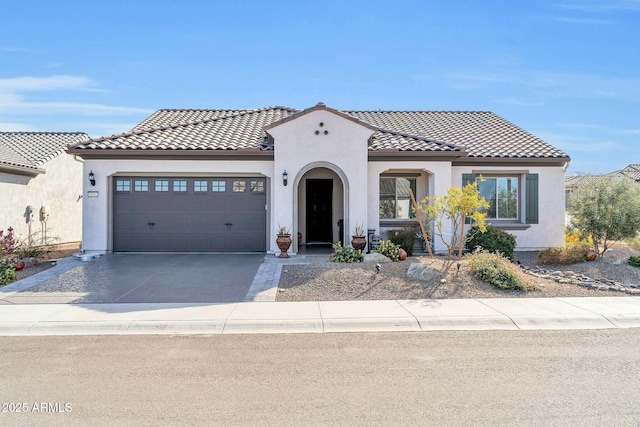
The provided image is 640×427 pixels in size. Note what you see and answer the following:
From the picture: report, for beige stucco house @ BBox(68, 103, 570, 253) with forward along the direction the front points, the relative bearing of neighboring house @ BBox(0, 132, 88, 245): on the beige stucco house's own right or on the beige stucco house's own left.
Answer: on the beige stucco house's own right

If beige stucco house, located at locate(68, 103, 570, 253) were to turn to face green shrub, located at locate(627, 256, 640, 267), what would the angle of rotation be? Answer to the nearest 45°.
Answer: approximately 90° to its left

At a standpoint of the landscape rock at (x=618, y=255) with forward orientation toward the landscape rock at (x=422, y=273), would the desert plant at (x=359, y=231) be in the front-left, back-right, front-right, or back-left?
front-right

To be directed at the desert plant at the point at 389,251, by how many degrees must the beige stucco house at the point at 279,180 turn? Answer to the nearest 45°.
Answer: approximately 45° to its left

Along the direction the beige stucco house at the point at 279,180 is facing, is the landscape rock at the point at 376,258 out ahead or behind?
ahead

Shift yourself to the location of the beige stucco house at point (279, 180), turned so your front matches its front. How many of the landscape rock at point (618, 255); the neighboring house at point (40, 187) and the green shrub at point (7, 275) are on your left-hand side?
1

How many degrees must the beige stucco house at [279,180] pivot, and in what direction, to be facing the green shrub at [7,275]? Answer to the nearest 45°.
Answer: approximately 45° to its right

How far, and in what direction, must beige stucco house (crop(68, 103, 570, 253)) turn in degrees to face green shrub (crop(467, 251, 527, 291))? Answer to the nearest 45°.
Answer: approximately 45° to its left

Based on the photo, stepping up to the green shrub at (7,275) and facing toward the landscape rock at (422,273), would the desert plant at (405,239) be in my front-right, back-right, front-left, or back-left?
front-left

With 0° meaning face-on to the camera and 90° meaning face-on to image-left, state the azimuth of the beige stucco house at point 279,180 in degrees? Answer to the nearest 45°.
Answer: approximately 0°

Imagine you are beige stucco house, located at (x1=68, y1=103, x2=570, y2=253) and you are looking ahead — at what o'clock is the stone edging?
The stone edging is roughly at 10 o'clock from the beige stucco house.

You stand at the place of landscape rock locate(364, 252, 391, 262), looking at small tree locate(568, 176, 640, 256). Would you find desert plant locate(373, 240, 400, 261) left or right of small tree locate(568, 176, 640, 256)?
left

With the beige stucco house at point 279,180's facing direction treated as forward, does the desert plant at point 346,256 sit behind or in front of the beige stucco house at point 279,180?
in front
